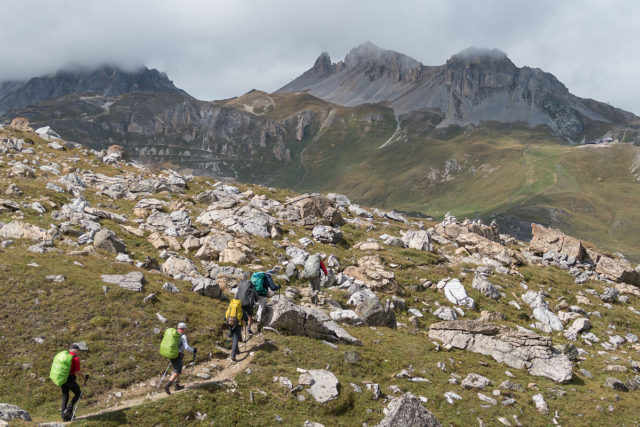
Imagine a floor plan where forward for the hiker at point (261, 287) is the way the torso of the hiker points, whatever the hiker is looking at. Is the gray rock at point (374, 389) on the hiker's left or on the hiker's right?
on the hiker's right

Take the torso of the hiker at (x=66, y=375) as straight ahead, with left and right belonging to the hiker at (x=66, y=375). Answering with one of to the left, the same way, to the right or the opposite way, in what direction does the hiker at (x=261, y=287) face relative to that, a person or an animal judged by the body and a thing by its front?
the same way

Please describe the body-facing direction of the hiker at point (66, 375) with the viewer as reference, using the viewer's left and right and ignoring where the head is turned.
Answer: facing away from the viewer and to the right of the viewer

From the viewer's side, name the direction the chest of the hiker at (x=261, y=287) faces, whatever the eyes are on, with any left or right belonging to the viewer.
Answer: facing away from the viewer and to the right of the viewer

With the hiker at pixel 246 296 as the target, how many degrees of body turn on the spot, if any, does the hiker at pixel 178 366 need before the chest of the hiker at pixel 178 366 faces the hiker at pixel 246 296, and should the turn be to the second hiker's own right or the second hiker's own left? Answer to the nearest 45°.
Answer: approximately 45° to the second hiker's own left

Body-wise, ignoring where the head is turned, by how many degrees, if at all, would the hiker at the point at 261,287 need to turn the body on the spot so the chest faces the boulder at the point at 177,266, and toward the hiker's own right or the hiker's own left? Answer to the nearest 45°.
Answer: approximately 90° to the hiker's own left

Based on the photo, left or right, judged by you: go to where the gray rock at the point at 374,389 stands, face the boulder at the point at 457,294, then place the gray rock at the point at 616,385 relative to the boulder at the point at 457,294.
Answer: right
